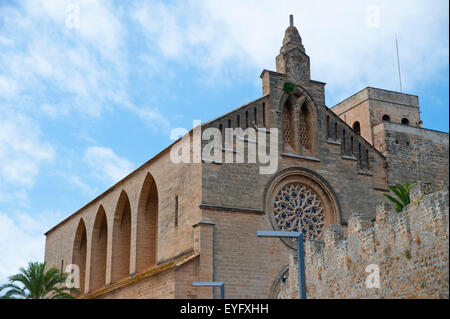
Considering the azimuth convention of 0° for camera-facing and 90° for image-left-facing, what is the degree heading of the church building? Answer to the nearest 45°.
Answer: approximately 315°
